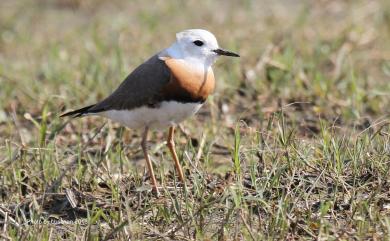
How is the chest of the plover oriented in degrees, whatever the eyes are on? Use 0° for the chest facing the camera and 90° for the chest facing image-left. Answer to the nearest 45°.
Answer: approximately 270°
